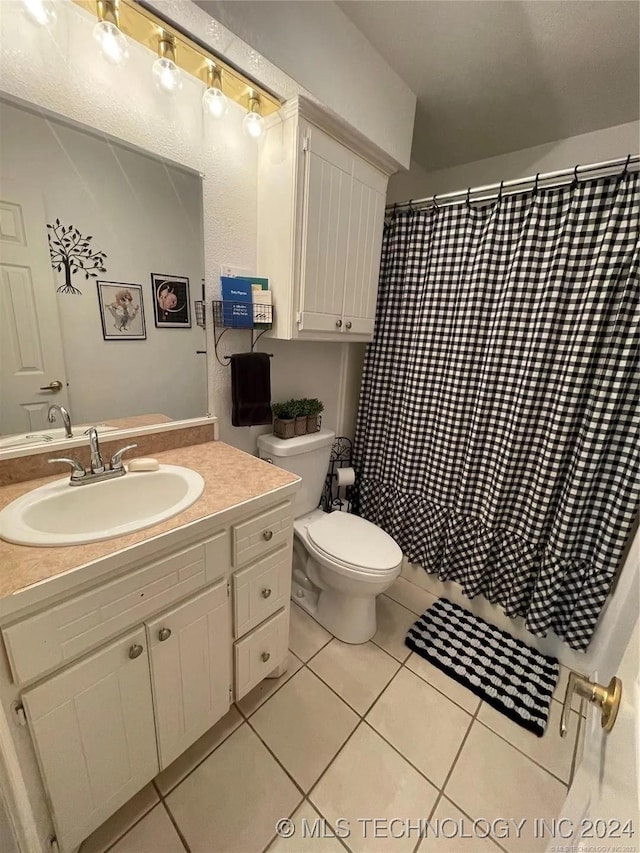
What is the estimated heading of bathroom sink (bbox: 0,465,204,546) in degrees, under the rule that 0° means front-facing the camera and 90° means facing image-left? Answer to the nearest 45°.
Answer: approximately 315°

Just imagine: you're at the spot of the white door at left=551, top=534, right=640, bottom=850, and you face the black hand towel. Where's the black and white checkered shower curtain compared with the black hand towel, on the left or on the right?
right
